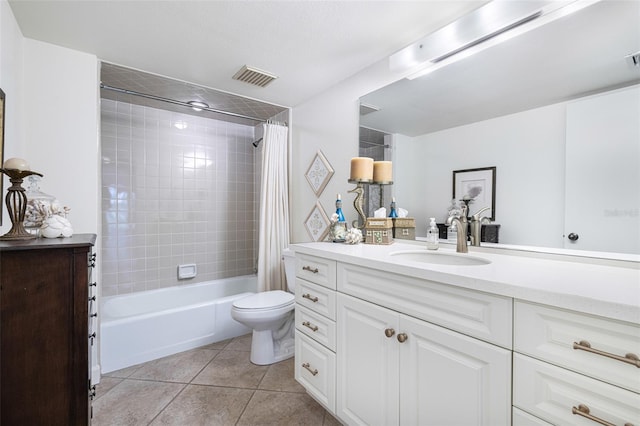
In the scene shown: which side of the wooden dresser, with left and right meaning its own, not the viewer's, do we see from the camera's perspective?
right

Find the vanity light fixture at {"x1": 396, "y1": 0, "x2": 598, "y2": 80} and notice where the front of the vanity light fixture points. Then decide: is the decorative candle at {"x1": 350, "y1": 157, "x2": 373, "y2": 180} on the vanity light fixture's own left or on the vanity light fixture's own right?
on the vanity light fixture's own right

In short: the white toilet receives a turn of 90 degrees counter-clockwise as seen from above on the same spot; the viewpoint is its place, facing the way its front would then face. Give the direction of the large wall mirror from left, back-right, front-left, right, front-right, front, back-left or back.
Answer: front

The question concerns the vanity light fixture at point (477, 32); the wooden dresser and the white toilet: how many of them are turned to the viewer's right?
1

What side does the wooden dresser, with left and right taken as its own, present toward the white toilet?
front

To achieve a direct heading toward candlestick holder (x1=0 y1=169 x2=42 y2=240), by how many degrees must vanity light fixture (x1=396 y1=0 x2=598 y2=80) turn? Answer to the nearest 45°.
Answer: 0° — it already faces it

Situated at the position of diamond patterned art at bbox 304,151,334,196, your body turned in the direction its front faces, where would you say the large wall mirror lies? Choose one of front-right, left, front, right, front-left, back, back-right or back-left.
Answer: left

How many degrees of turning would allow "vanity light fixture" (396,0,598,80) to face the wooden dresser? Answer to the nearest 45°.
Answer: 0° — it already faces it

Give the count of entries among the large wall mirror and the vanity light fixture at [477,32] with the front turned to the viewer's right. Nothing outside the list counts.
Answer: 0
